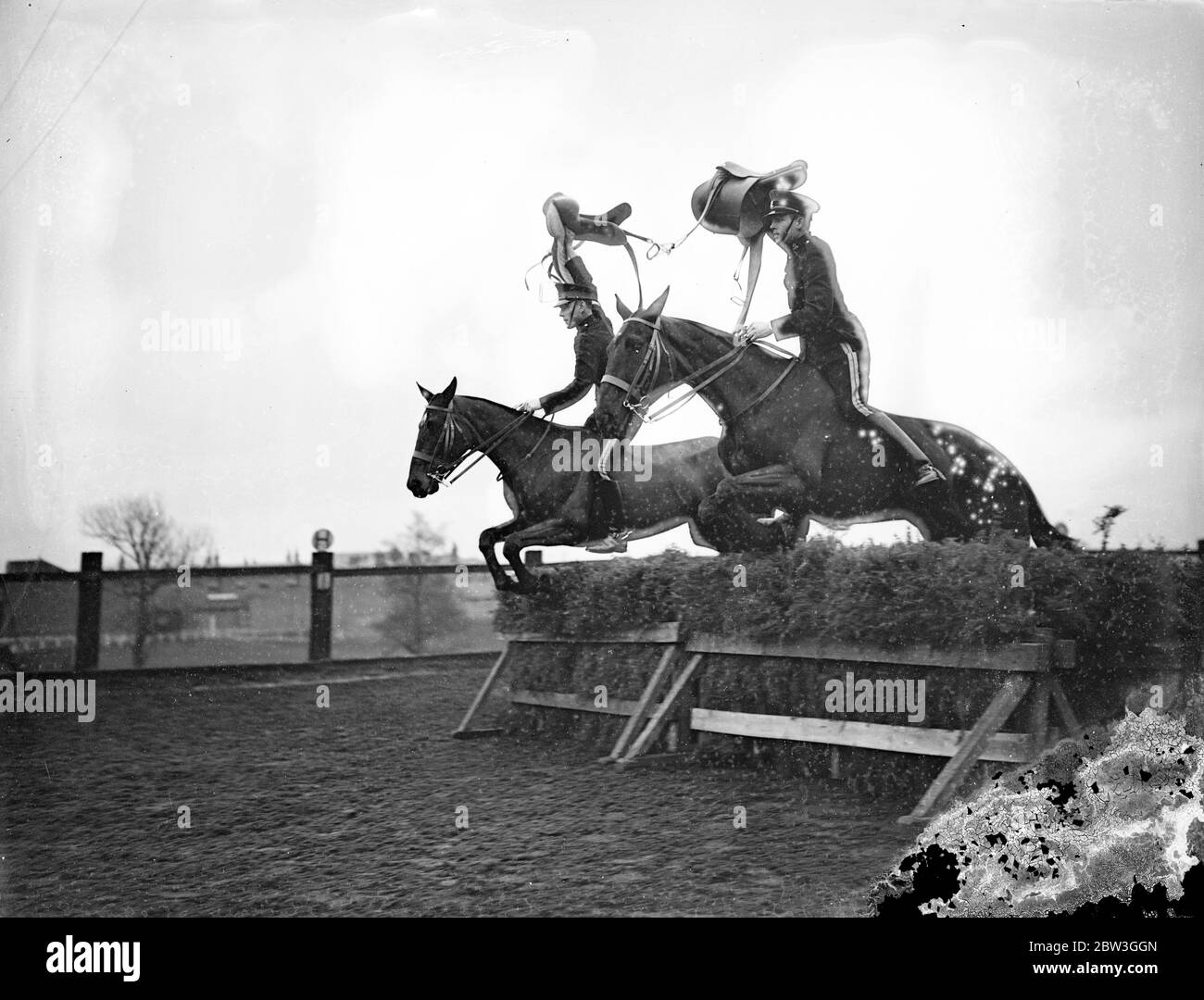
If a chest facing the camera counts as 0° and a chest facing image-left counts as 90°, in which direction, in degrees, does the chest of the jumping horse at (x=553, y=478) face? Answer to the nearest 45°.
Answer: approximately 90°

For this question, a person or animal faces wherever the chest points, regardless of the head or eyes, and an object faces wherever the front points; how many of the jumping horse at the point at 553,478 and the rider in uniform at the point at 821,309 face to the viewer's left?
2

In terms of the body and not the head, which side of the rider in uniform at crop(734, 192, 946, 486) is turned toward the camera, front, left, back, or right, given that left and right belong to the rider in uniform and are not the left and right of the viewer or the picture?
left

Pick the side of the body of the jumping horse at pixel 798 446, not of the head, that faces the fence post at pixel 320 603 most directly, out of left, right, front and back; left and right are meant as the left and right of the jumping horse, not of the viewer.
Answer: right

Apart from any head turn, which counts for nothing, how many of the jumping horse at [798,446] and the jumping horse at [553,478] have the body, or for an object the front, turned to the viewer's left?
2

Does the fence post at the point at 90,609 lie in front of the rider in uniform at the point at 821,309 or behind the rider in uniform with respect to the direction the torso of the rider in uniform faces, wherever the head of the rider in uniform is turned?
in front

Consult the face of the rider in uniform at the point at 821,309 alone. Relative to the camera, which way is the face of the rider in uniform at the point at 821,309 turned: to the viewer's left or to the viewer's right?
to the viewer's left

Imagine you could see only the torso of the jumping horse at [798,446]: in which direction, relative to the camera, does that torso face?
to the viewer's left

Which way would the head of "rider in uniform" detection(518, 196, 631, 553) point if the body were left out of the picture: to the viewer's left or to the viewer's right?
to the viewer's left

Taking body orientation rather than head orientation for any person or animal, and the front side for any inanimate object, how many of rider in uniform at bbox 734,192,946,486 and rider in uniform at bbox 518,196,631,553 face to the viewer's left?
2

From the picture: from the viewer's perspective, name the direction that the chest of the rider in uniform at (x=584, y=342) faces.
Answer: to the viewer's left

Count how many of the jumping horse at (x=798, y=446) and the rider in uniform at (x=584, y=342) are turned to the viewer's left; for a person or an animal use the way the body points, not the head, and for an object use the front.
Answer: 2
